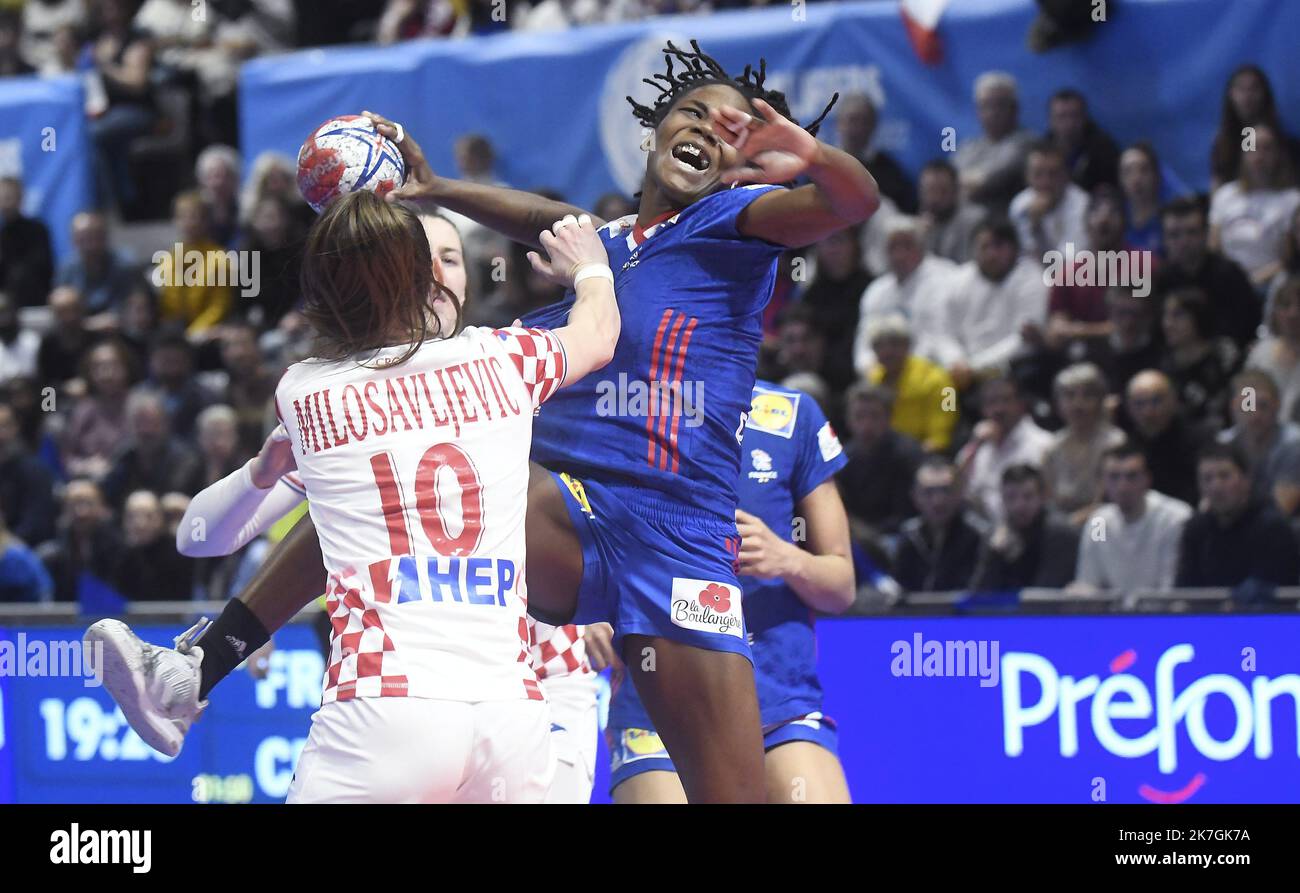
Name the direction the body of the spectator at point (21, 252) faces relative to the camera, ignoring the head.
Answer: toward the camera

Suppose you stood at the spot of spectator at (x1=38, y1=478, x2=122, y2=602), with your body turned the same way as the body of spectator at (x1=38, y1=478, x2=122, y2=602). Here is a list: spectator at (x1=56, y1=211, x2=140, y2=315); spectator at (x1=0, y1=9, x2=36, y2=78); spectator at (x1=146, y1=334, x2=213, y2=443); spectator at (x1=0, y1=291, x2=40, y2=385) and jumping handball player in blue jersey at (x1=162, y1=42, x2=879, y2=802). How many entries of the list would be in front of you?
1

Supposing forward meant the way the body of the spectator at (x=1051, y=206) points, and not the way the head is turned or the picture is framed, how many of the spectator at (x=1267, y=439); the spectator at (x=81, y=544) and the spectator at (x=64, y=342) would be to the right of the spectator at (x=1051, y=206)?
2

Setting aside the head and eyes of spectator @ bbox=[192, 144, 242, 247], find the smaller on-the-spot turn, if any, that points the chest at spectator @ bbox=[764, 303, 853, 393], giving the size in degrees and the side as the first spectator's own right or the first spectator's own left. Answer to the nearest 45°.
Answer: approximately 45° to the first spectator's own left

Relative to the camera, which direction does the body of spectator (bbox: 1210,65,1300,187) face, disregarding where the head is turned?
toward the camera

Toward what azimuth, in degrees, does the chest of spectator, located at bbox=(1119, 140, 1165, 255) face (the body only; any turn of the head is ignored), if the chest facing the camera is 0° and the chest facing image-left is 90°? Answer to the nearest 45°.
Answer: approximately 45°

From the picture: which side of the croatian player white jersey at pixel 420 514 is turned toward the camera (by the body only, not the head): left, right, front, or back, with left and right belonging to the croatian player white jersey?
back

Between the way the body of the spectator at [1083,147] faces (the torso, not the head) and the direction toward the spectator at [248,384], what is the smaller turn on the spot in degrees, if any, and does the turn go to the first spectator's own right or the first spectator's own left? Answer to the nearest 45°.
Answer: approximately 45° to the first spectator's own right

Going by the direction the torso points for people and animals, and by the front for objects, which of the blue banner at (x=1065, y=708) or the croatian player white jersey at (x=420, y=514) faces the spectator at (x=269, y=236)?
the croatian player white jersey

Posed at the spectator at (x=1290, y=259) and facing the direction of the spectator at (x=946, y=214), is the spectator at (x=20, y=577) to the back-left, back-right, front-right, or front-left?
front-left

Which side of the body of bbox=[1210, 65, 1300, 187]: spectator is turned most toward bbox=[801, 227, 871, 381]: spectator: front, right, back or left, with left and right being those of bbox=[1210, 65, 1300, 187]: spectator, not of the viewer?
right

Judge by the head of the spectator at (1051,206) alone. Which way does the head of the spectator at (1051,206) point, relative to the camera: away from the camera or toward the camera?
toward the camera

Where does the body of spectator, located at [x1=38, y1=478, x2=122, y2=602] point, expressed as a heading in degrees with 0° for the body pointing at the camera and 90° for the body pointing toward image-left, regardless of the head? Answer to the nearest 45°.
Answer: approximately 0°

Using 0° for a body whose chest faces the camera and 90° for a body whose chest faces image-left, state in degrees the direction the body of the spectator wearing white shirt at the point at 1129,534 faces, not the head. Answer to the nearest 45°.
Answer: approximately 0°

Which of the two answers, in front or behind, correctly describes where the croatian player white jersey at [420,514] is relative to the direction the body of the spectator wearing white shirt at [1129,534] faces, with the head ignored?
in front

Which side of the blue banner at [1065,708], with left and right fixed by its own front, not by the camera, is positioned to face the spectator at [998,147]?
back

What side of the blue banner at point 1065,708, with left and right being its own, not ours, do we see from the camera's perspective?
front

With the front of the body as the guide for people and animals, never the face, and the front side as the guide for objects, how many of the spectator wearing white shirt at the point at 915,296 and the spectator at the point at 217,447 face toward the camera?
2
